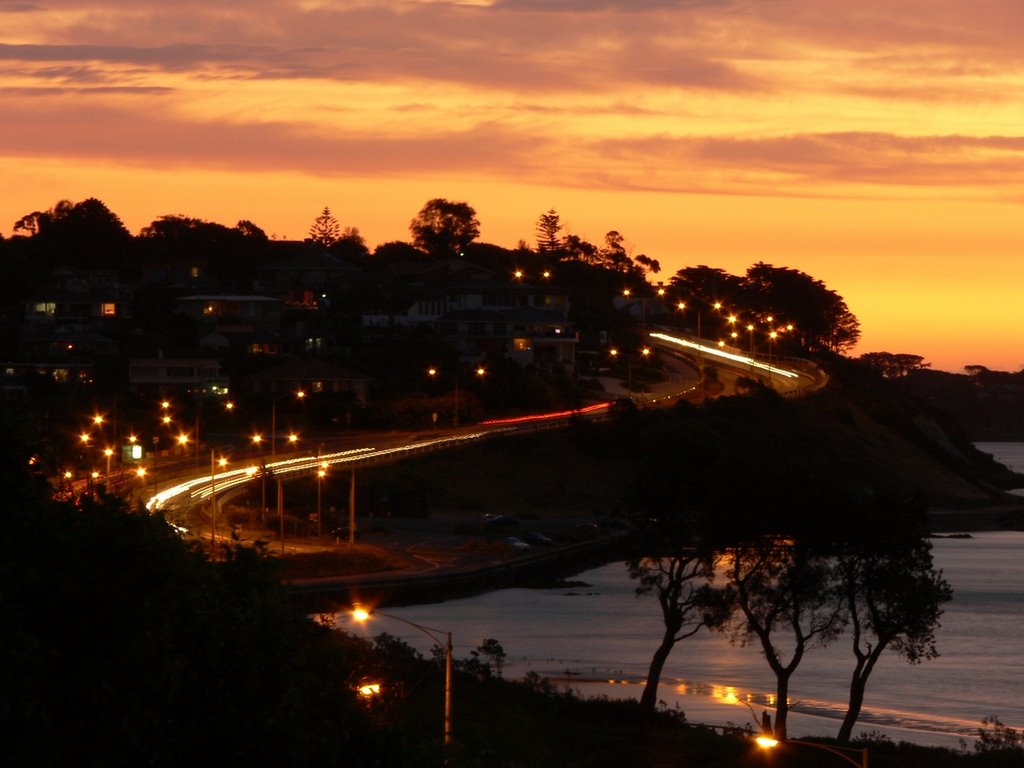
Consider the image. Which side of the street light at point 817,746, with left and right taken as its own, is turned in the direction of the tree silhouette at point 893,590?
right

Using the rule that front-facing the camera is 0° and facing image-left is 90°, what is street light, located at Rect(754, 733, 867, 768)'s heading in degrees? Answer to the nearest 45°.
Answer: approximately 90°
